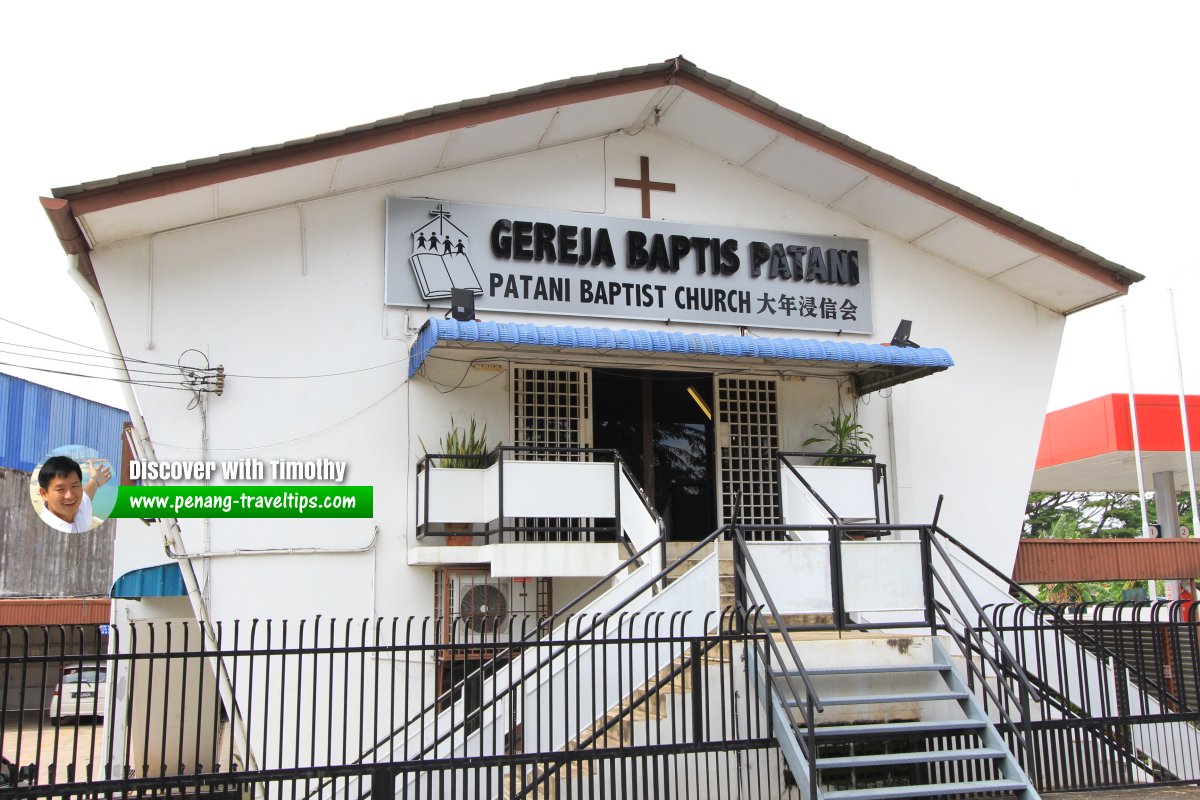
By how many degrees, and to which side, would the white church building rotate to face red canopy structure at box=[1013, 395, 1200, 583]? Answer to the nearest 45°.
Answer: approximately 135° to its left

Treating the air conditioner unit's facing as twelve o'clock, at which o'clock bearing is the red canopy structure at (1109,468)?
The red canopy structure is roughly at 8 o'clock from the air conditioner unit.

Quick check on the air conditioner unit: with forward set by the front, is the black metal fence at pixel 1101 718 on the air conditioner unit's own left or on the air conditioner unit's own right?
on the air conditioner unit's own left

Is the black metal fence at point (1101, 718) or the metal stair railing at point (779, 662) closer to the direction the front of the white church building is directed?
the metal stair railing

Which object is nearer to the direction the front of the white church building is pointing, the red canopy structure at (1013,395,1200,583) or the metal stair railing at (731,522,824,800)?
the metal stair railing

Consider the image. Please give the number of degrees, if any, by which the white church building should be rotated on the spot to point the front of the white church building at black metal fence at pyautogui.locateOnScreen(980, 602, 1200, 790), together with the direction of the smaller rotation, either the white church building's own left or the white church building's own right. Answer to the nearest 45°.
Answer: approximately 45° to the white church building's own left

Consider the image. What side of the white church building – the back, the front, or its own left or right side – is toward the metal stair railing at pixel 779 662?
front

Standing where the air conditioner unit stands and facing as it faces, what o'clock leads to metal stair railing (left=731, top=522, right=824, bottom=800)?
The metal stair railing is roughly at 11 o'clock from the air conditioner unit.

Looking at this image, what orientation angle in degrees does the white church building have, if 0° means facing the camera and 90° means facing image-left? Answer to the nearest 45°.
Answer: approximately 0°
